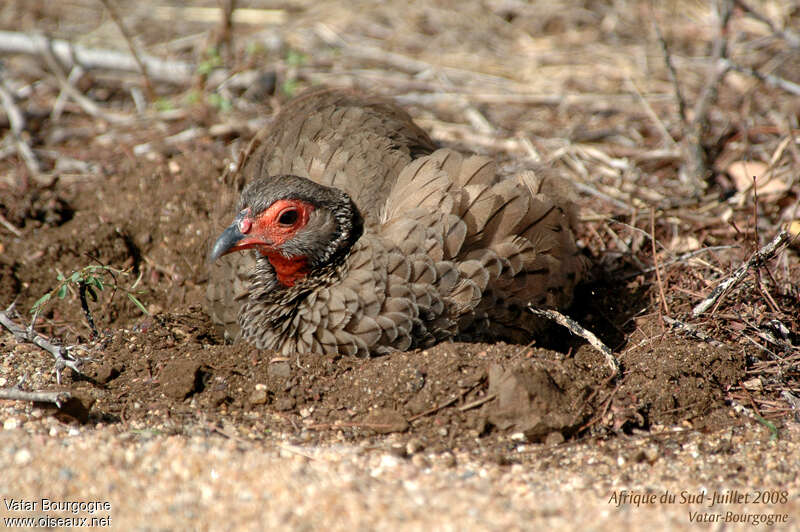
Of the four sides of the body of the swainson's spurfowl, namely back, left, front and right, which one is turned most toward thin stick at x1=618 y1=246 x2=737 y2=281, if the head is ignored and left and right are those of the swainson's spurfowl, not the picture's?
back

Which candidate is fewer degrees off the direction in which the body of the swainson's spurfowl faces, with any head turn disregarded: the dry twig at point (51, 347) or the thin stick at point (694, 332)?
the dry twig

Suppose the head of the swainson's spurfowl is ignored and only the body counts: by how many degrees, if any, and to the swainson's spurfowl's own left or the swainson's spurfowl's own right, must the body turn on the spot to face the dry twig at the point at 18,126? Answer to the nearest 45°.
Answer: approximately 90° to the swainson's spurfowl's own right

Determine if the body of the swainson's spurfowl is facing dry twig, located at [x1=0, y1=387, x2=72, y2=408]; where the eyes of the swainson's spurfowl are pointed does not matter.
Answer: yes

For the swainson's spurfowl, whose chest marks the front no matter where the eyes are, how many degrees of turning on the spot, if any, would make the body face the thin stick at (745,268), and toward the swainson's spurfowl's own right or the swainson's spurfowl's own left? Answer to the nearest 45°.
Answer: approximately 135° to the swainson's spurfowl's own left

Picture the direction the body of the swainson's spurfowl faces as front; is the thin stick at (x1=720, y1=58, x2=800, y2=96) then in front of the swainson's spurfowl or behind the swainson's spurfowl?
behind

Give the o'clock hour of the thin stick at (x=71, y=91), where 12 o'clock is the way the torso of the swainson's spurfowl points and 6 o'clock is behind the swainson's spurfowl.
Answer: The thin stick is roughly at 3 o'clock from the swainson's spurfowl.

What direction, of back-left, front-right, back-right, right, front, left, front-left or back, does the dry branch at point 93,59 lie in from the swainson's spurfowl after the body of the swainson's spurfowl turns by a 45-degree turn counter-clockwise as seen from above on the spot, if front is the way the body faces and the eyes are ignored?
back-right

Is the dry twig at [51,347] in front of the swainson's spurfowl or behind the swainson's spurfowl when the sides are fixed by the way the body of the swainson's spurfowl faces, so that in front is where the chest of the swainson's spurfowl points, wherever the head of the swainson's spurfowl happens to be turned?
in front

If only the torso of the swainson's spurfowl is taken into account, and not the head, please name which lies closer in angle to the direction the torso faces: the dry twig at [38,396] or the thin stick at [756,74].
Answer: the dry twig

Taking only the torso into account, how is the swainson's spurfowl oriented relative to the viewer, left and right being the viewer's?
facing the viewer and to the left of the viewer
